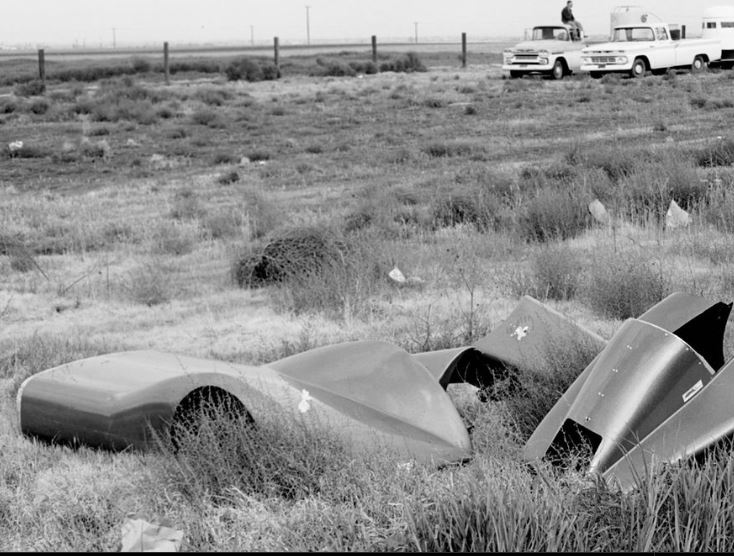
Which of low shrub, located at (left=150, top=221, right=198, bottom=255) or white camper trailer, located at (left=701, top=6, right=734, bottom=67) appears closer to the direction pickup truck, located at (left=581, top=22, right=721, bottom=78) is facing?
the low shrub

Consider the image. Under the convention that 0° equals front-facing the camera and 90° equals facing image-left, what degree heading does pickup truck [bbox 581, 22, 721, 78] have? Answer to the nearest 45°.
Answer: approximately 45°

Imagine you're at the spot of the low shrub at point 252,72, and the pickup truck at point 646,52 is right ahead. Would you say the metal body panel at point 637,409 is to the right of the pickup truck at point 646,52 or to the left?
right

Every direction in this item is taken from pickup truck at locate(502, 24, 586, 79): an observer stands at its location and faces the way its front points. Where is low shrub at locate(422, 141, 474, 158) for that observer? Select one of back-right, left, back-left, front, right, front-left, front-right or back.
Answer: front-left

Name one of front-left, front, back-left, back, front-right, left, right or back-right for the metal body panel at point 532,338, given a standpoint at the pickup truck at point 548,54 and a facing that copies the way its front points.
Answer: front-left

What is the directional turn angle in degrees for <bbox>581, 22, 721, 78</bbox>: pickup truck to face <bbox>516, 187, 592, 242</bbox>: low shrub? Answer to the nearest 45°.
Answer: approximately 45° to its left

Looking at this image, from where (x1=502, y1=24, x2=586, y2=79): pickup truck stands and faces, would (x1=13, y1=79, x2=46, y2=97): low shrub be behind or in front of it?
in front

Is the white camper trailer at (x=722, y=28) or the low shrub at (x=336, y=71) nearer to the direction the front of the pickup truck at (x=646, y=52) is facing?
the low shrub

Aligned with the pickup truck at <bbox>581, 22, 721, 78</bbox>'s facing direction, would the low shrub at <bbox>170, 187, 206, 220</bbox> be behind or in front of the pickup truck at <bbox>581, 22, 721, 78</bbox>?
in front

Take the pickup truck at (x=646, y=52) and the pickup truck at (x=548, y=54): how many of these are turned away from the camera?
0

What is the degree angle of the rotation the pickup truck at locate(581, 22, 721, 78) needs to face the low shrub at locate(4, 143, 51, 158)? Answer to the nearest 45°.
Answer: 0° — it already faces it

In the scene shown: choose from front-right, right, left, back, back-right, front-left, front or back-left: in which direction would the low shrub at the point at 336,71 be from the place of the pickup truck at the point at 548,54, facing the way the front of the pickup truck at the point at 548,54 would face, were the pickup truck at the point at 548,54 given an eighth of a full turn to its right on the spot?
front-right

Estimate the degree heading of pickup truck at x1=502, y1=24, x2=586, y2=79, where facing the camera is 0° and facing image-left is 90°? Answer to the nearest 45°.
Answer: approximately 45°
